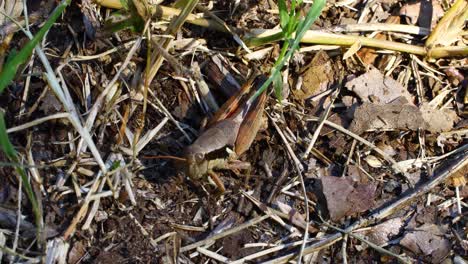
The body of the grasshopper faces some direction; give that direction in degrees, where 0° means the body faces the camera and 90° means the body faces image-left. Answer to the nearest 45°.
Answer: approximately 45°

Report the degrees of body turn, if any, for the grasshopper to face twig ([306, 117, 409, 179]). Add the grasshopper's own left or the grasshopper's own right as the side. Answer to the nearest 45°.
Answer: approximately 135° to the grasshopper's own left

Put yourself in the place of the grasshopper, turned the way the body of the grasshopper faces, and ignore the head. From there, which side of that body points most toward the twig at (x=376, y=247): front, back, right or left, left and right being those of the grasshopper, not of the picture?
left

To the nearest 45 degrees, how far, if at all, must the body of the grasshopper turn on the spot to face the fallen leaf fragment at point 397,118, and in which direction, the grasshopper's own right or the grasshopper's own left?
approximately 135° to the grasshopper's own left

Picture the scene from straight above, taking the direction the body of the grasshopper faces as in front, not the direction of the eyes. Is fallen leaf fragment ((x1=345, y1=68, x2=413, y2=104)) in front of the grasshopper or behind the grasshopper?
behind

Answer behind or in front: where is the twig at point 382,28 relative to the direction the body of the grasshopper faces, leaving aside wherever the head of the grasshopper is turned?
behind

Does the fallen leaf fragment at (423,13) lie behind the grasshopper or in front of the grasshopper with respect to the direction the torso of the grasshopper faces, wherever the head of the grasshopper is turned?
behind

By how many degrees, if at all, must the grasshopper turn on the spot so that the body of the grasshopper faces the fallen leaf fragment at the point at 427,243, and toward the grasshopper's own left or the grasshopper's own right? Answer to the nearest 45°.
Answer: approximately 135° to the grasshopper's own left

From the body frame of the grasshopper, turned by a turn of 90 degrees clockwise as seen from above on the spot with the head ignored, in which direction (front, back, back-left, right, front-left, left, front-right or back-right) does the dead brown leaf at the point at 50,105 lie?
front-left
